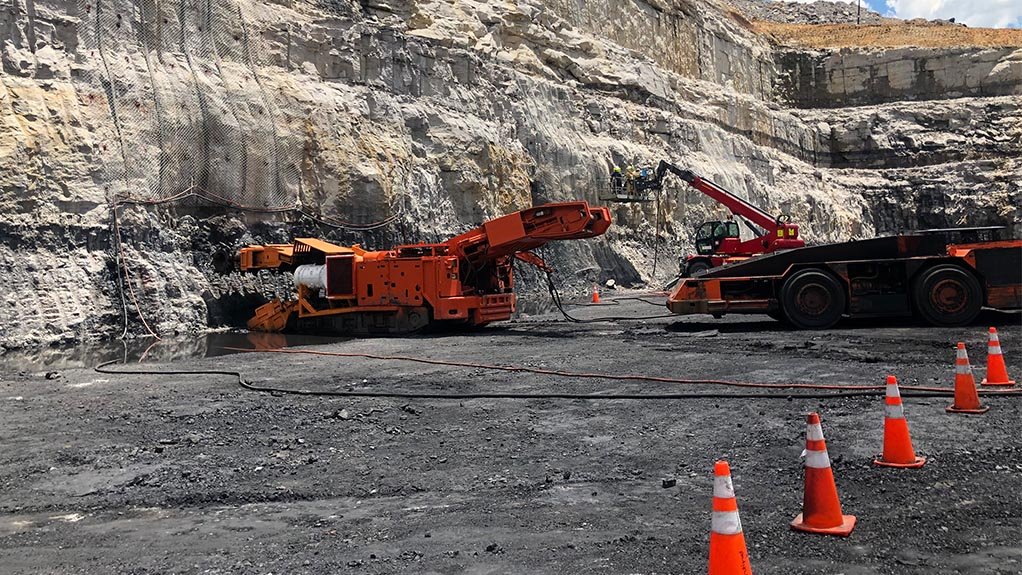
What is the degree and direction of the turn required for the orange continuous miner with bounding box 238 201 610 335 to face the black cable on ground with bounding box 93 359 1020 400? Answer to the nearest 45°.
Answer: approximately 90° to its left

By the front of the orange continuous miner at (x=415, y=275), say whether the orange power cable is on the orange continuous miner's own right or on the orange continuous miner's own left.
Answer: on the orange continuous miner's own left

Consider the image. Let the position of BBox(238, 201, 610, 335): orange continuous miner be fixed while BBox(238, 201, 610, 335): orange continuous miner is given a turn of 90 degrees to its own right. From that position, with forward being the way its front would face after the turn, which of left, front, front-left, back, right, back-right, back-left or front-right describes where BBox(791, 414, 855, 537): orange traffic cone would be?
back

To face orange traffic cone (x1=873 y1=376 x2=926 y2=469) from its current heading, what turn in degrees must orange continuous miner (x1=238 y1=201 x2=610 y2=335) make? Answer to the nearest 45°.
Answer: approximately 90° to its left

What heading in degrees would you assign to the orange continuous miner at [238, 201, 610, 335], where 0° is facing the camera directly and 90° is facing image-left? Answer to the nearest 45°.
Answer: approximately 90°
